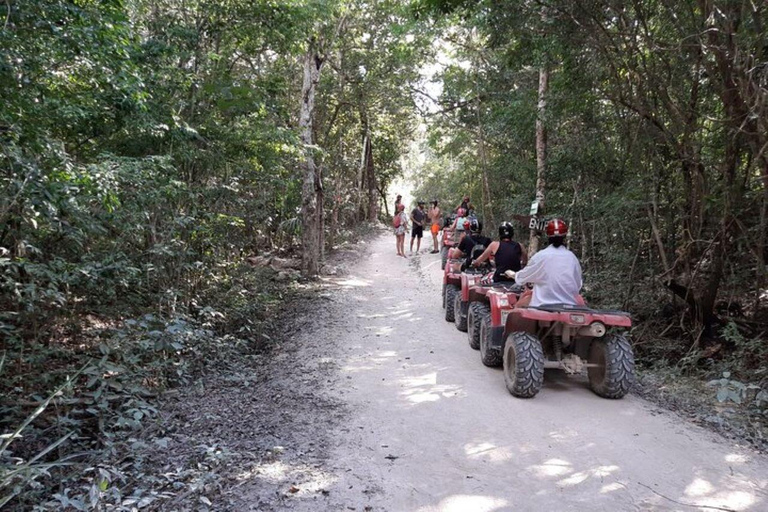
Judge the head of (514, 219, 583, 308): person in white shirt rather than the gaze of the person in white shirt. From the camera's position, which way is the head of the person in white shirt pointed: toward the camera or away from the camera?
away from the camera

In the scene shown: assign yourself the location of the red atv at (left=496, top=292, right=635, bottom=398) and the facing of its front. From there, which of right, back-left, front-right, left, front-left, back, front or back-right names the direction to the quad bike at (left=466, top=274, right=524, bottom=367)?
front

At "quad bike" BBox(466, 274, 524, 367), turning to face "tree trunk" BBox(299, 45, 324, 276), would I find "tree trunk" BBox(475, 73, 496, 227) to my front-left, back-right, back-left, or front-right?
front-right

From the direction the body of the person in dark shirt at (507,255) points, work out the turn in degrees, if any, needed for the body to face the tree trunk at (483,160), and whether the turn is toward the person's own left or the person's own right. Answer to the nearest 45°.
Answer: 0° — they already face it

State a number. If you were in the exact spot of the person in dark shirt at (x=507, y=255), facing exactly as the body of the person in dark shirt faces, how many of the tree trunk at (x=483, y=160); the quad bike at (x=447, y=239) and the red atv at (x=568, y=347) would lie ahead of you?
2

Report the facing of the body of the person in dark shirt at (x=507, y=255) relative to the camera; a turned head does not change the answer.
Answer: away from the camera

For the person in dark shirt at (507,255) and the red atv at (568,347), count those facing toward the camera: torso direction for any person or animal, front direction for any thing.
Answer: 0

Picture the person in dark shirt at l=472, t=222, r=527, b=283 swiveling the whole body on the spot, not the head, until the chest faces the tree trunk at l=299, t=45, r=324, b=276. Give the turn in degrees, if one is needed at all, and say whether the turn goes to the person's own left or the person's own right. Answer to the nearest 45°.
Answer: approximately 45° to the person's own left

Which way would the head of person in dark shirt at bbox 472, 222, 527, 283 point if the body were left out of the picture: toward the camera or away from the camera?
away from the camera

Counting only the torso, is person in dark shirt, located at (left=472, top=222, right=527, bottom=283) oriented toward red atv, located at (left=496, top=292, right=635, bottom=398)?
no

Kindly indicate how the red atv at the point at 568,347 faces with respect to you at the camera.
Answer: facing away from the viewer and to the left of the viewer

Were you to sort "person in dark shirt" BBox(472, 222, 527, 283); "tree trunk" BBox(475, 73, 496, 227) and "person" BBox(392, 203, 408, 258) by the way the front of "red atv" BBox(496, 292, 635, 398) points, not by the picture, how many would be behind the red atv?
0

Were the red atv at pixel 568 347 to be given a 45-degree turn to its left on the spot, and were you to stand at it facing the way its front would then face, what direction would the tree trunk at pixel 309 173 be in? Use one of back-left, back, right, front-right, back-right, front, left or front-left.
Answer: front-right
